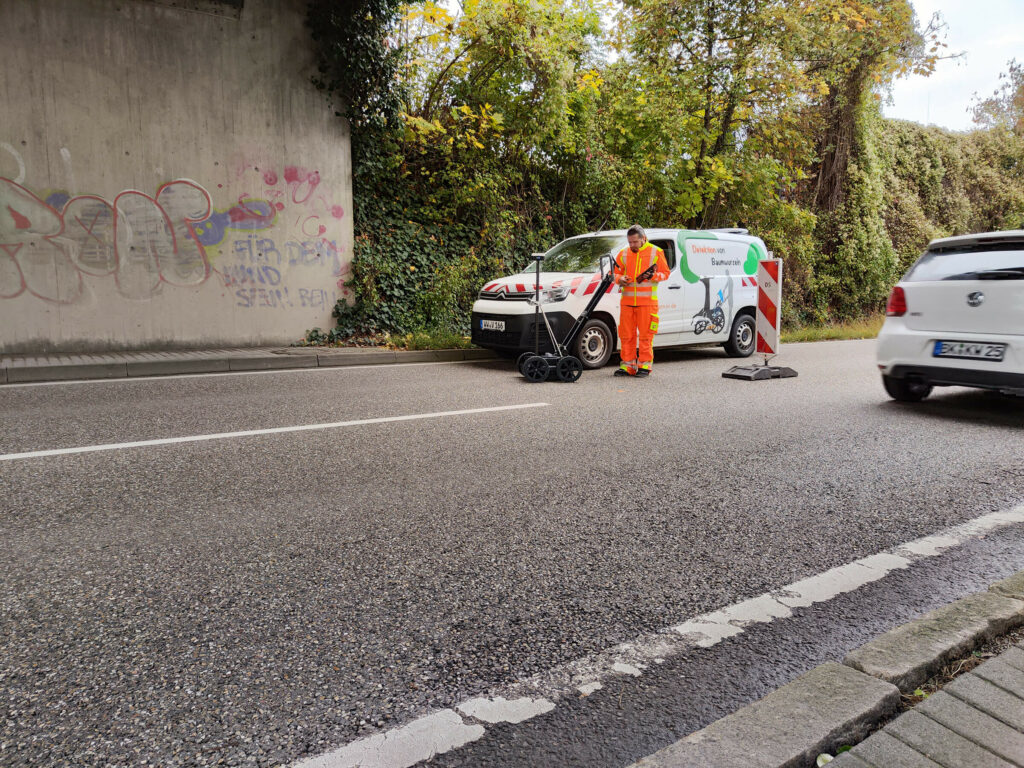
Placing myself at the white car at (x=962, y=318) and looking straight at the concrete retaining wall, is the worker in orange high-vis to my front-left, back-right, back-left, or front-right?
front-right

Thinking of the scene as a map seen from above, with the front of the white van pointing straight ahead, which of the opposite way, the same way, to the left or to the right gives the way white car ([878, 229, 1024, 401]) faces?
the opposite way

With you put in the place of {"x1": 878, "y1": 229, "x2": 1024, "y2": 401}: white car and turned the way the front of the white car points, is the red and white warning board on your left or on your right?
on your left

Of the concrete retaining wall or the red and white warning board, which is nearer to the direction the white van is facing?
the concrete retaining wall

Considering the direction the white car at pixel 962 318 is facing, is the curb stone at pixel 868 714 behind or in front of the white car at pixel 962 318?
behind

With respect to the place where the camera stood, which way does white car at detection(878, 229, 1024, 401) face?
facing away from the viewer and to the right of the viewer
